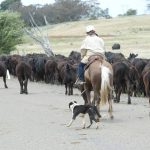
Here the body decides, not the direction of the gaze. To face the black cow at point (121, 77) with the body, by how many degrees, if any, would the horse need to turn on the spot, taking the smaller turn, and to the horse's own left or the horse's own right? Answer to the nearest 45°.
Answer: approximately 45° to the horse's own right

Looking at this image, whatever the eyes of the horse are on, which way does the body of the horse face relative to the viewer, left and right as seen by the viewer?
facing away from the viewer and to the left of the viewer
